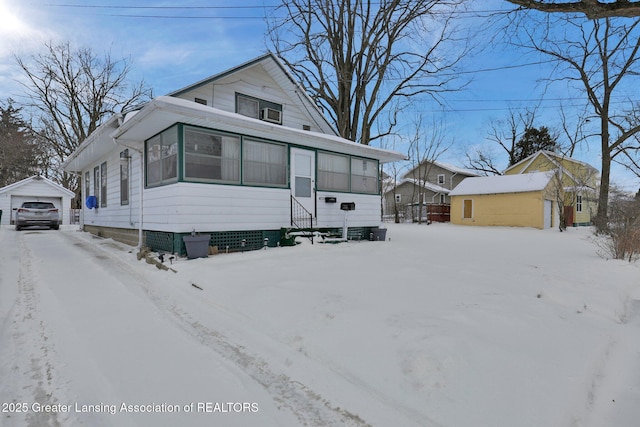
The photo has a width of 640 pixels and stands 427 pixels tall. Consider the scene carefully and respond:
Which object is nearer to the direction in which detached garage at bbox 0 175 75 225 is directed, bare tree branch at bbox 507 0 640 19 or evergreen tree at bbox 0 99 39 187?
the bare tree branch

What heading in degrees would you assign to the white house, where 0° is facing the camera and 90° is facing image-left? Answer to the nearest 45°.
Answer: approximately 315°

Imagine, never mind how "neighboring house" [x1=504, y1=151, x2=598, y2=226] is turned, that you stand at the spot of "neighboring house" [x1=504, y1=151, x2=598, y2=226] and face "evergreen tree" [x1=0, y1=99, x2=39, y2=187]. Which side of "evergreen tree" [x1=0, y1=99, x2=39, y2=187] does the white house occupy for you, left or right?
left

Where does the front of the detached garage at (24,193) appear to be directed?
toward the camera

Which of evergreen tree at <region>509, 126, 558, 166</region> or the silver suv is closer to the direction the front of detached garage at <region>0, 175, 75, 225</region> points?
the silver suv

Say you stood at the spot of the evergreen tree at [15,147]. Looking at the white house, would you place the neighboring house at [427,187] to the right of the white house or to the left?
left
